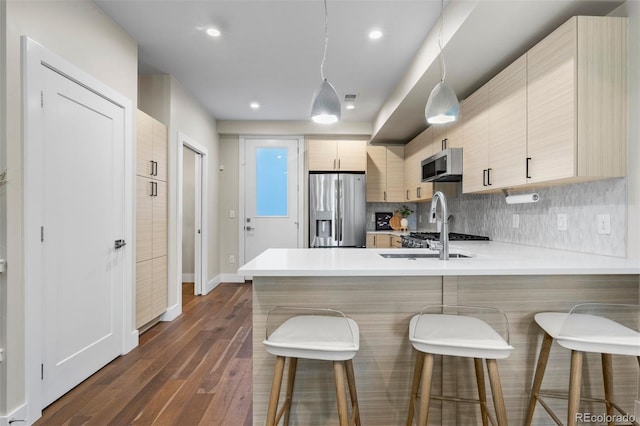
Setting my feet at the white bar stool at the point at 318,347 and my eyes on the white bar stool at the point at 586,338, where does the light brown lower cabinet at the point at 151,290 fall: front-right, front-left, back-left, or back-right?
back-left

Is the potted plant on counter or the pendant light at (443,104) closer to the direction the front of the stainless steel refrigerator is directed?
the pendant light

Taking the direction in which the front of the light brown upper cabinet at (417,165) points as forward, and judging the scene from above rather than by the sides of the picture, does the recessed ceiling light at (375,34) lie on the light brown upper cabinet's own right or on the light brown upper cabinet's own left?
on the light brown upper cabinet's own left

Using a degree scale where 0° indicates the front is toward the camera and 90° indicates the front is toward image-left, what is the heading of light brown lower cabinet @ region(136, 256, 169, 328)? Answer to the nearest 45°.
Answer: approximately 315°

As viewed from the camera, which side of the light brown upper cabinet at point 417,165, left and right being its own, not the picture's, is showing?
left

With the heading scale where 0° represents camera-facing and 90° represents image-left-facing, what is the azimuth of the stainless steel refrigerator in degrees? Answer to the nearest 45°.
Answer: approximately 0°

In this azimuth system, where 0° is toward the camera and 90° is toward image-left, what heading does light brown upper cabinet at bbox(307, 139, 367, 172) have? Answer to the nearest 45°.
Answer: approximately 0°

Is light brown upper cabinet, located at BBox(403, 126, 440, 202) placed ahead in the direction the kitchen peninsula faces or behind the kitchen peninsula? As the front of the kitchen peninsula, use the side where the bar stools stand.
behind

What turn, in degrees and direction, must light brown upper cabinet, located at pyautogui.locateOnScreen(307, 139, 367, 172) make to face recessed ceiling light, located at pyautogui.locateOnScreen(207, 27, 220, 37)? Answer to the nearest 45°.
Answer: approximately 45° to its right

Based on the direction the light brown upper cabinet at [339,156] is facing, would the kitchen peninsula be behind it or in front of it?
in front
